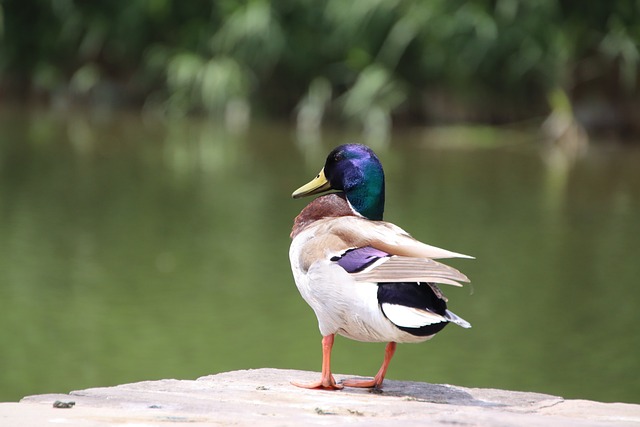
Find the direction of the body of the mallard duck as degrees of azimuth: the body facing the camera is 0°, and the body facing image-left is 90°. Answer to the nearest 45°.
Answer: approximately 90°
